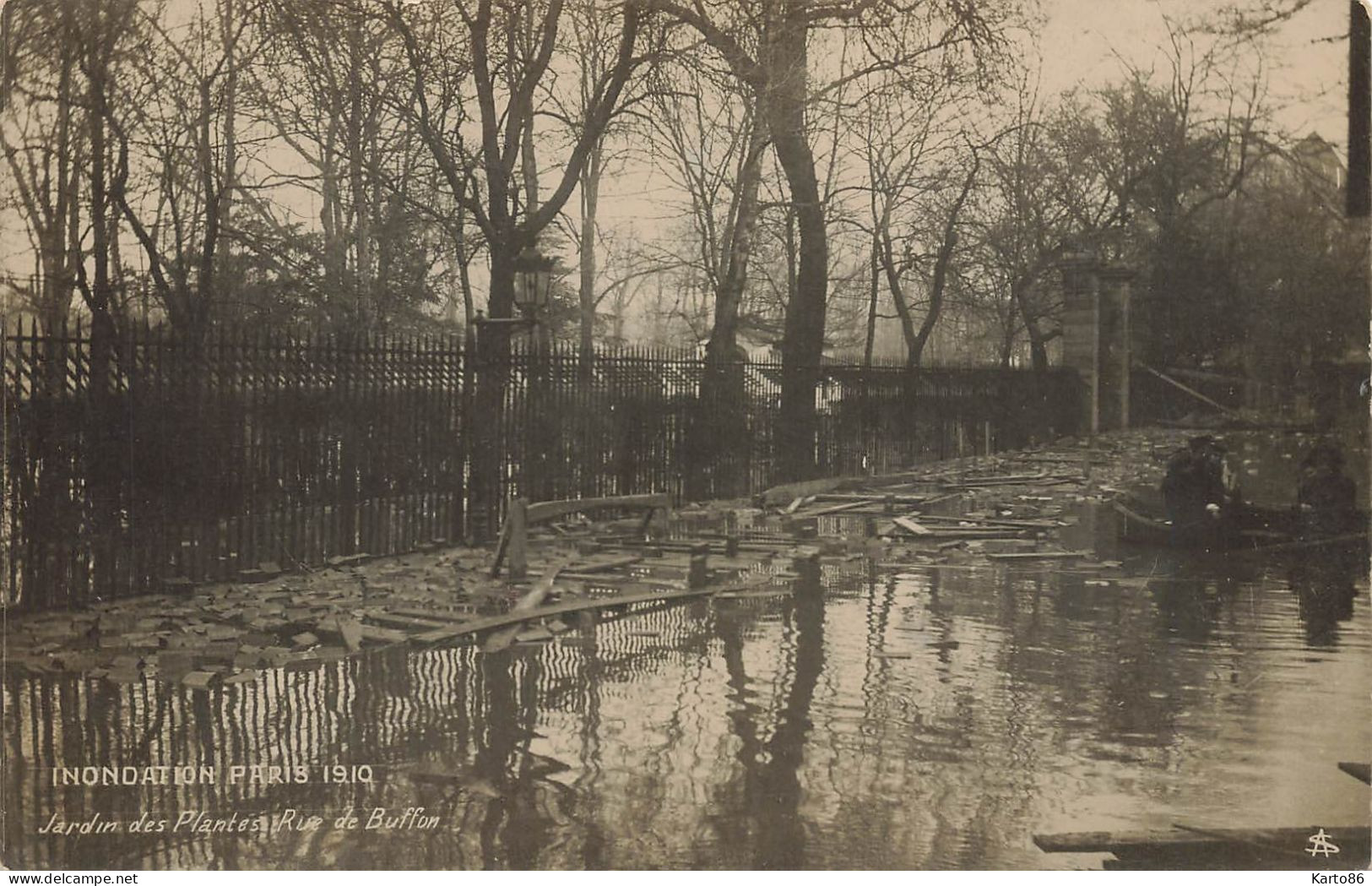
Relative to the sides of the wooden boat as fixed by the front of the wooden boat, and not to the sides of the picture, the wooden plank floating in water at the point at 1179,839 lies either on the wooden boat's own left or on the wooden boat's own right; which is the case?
on the wooden boat's own left

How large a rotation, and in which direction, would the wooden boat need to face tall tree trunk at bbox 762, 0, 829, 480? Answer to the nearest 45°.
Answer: approximately 45° to its right

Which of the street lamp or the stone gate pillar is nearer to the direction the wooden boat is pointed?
the street lamp

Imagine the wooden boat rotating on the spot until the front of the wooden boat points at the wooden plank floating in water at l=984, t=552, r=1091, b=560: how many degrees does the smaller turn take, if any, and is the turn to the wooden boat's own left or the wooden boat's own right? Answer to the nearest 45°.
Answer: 0° — it already faces it

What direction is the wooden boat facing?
to the viewer's left

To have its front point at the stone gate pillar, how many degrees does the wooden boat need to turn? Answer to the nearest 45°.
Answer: approximately 90° to its right
